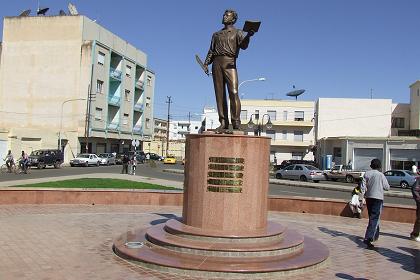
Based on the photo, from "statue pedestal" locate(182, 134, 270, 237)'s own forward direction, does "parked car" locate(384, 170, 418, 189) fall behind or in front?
behind

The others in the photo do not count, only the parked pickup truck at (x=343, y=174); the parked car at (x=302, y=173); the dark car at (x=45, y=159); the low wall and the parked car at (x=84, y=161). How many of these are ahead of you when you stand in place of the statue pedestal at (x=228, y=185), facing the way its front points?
0

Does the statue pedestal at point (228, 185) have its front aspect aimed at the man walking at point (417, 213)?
no

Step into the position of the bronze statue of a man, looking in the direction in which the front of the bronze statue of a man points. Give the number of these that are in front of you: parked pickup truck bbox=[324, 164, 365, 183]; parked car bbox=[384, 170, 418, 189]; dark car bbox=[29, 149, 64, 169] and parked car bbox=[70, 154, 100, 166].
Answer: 0

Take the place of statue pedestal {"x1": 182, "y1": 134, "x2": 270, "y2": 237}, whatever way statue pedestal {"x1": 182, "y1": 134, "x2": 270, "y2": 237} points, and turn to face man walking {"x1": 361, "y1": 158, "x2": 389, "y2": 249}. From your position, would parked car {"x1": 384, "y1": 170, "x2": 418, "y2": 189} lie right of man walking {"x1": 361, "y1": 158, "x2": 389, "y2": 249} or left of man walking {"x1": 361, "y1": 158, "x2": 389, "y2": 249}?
left

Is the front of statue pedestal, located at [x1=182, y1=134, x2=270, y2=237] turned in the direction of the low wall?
no

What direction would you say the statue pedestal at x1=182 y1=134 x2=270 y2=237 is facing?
toward the camera

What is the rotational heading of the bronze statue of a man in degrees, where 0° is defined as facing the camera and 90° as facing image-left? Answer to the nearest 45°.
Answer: approximately 0°

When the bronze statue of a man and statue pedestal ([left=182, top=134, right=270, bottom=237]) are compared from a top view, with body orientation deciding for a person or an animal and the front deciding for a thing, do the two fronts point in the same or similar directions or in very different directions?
same or similar directions

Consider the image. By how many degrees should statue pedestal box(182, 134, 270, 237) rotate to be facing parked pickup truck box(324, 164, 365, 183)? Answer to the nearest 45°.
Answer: approximately 180°

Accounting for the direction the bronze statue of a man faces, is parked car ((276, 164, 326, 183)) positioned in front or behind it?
behind

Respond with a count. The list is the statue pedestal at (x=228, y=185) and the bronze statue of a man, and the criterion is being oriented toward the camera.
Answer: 2

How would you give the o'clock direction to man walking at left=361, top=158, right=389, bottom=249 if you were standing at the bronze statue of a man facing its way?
The man walking is roughly at 9 o'clock from the bronze statue of a man.

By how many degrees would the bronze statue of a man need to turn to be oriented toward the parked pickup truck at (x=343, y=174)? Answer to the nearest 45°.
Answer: approximately 180°

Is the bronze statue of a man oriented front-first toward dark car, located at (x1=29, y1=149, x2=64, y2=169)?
no

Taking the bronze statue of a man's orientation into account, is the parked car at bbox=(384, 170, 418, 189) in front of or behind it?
behind

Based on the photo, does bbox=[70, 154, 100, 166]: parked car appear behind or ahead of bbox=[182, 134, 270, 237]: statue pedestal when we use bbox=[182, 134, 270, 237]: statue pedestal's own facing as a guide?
behind

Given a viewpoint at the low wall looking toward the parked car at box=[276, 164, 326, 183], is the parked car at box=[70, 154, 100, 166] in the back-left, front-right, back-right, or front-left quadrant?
front-left

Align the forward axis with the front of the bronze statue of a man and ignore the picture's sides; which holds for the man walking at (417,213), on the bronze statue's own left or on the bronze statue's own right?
on the bronze statue's own left
